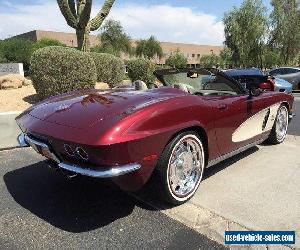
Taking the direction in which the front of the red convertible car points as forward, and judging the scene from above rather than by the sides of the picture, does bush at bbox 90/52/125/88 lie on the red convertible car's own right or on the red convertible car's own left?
on the red convertible car's own left

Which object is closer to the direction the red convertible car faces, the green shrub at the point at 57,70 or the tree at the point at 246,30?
the tree

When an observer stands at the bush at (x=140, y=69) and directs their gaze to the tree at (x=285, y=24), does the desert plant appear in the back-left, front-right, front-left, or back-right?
back-left

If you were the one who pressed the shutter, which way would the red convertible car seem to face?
facing away from the viewer and to the right of the viewer

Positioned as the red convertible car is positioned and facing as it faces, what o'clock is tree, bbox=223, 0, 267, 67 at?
The tree is roughly at 11 o'clock from the red convertible car.

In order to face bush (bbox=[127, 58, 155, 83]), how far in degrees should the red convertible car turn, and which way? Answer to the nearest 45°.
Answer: approximately 45° to its left

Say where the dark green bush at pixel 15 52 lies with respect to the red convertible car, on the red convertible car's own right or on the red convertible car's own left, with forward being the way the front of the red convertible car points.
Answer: on the red convertible car's own left
